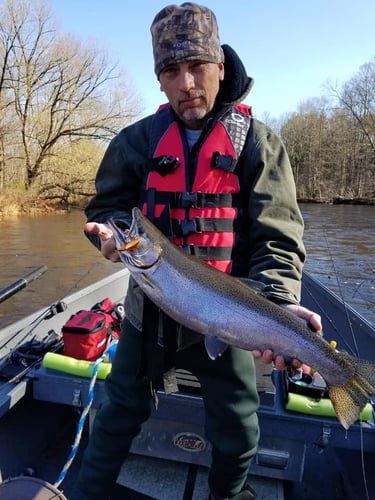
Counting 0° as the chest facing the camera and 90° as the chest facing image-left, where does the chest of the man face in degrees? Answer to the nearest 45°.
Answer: approximately 0°

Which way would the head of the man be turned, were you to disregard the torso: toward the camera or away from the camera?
toward the camera

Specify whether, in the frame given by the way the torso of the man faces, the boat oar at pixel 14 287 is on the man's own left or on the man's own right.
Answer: on the man's own right

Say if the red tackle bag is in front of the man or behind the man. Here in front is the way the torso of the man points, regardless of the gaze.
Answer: behind
